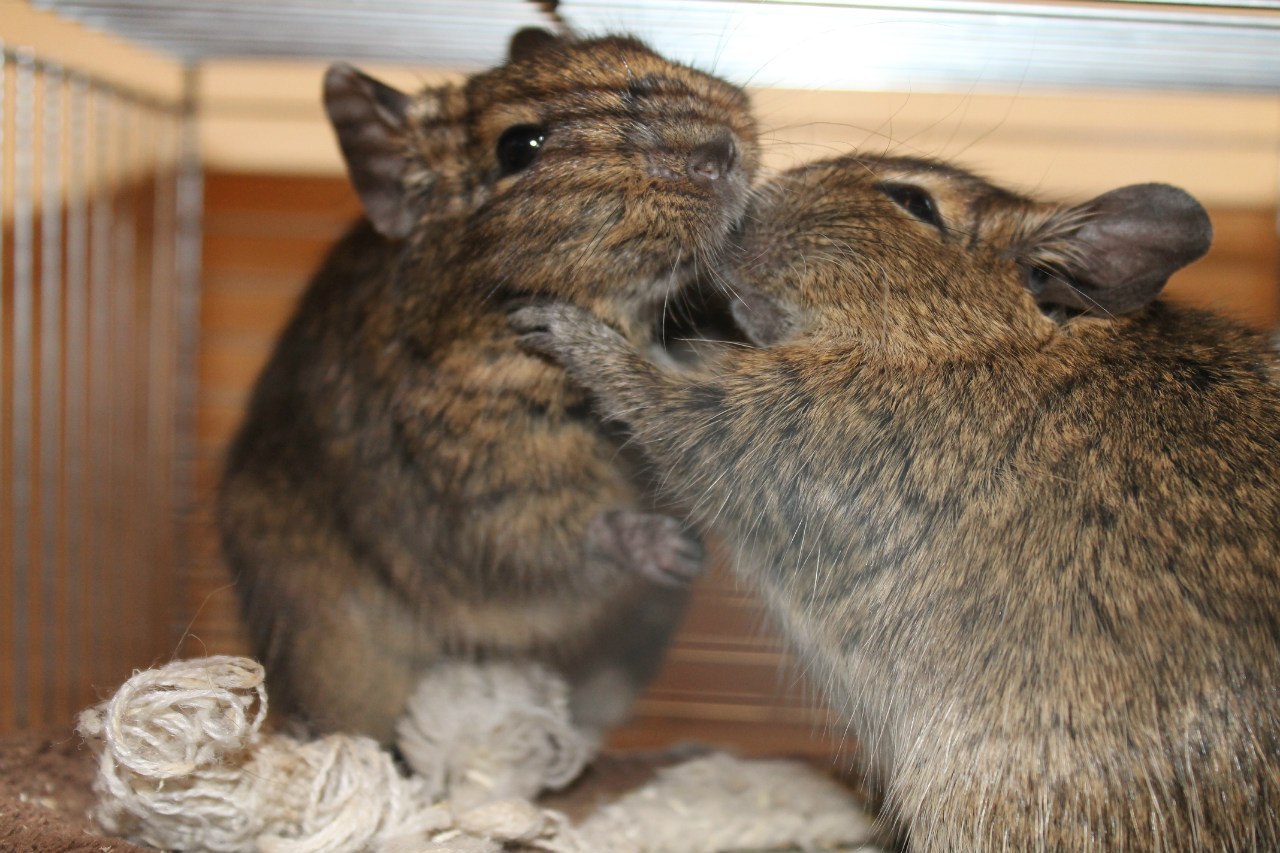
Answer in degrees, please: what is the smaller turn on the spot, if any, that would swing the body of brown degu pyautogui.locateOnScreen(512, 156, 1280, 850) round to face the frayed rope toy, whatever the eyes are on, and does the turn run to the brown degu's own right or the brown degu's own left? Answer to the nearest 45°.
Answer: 0° — it already faces it

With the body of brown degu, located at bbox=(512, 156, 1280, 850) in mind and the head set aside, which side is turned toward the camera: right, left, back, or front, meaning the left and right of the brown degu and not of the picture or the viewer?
left

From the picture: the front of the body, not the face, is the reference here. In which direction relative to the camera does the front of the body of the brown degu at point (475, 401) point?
to the viewer's right

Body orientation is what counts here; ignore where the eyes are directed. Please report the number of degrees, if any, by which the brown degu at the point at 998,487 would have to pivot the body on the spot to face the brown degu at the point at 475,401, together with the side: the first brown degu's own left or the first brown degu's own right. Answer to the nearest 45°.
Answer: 0° — it already faces it

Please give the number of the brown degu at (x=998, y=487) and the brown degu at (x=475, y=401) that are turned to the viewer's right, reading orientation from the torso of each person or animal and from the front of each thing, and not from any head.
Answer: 1
